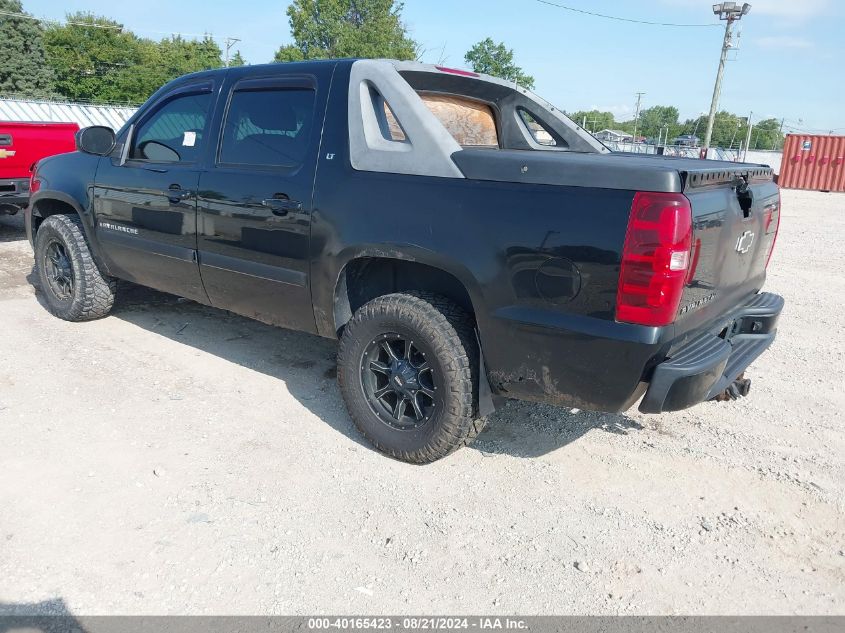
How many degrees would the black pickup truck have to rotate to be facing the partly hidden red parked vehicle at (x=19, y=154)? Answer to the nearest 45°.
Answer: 0° — it already faces it

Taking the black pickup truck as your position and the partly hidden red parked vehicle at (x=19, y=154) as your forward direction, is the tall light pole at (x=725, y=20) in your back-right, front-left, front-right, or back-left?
front-right

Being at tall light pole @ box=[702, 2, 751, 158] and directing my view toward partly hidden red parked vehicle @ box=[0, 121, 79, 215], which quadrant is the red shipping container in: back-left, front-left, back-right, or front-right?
front-left

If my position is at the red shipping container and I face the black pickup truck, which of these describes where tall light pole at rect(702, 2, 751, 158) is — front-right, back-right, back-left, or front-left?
back-right

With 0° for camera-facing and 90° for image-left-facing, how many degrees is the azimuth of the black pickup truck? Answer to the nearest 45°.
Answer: approximately 135°

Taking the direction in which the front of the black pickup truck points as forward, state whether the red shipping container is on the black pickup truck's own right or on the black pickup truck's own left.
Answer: on the black pickup truck's own right

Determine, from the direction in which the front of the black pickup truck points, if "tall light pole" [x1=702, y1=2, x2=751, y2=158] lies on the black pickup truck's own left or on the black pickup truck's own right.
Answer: on the black pickup truck's own right

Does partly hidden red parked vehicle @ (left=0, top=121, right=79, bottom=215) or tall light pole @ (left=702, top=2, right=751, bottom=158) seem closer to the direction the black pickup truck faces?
the partly hidden red parked vehicle
